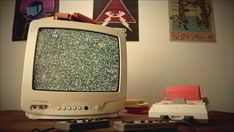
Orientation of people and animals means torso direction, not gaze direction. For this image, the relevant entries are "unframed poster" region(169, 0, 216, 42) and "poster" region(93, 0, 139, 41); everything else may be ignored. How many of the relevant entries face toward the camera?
2

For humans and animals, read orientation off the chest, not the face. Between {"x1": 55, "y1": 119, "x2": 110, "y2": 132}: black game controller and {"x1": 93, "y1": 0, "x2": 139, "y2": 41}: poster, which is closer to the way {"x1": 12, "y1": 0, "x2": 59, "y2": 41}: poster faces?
the black game controller

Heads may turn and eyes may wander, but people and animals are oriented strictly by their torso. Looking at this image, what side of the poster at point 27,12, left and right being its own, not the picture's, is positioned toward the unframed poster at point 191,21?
left

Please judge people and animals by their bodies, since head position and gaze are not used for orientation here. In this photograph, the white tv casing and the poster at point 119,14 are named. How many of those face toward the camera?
2

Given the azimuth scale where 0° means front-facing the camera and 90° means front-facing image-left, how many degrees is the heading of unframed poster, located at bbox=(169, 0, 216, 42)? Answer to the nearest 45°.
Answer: approximately 0°

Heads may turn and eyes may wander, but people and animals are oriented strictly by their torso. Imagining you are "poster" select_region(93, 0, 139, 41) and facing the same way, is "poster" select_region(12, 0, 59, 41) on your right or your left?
on your right

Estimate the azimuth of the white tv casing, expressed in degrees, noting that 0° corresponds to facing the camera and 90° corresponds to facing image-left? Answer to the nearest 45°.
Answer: approximately 0°

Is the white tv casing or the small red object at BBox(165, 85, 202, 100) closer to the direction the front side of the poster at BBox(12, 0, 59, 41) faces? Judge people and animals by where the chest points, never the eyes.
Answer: the white tv casing
